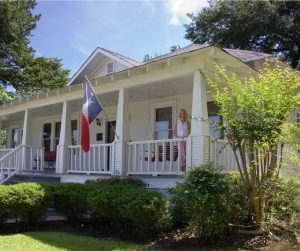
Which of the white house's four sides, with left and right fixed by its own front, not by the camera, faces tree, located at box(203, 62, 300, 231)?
left

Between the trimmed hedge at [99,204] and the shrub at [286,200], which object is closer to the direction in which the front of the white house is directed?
the trimmed hedge

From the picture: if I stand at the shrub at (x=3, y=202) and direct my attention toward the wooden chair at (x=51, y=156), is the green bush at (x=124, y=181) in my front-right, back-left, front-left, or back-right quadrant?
front-right

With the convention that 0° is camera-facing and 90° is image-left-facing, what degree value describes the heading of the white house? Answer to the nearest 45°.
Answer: approximately 45°

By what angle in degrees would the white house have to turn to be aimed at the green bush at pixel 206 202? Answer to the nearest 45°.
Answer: approximately 45° to its left

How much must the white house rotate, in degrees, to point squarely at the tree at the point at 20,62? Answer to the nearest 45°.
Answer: approximately 90° to its right

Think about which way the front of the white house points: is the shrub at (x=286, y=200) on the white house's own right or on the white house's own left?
on the white house's own left

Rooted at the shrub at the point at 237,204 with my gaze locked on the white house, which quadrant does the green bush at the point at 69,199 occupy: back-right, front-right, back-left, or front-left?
front-left

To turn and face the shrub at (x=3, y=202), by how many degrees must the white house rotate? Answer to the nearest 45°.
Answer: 0° — it already faces it

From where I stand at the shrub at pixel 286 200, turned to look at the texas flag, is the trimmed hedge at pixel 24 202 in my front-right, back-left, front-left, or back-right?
front-left

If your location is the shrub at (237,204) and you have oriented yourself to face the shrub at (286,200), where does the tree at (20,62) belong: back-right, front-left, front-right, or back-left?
back-left

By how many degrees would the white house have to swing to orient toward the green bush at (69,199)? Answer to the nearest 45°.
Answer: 0° — it already faces it
